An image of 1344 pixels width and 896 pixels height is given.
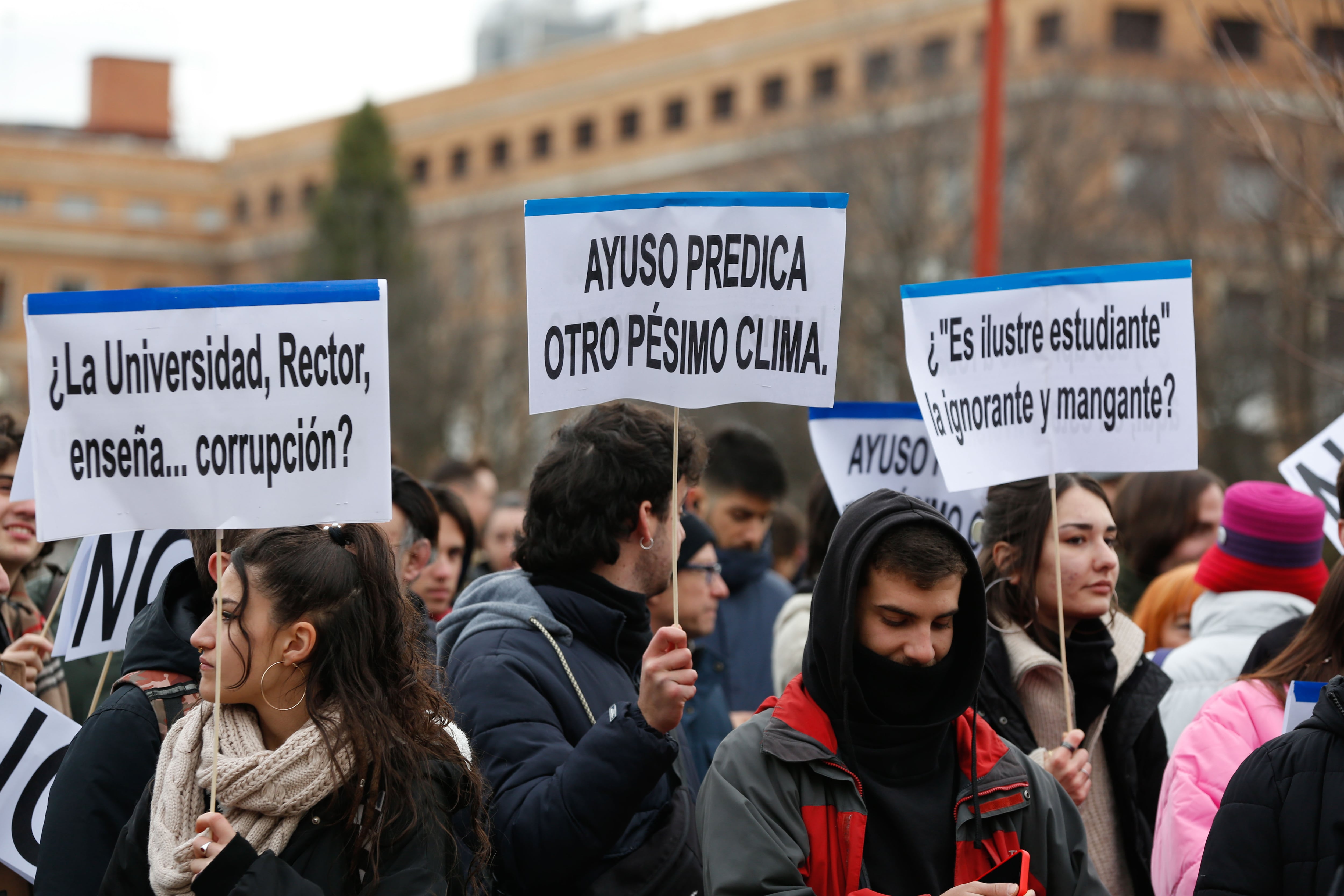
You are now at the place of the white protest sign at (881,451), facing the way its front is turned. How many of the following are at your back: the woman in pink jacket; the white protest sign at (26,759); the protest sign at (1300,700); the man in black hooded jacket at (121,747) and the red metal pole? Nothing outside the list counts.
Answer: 1

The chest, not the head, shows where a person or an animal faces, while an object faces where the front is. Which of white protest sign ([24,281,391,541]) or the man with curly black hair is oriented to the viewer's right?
the man with curly black hair

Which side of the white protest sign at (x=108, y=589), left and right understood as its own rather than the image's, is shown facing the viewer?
front

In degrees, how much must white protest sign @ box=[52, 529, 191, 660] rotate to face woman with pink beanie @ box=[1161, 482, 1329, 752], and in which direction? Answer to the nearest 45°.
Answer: approximately 90° to its left

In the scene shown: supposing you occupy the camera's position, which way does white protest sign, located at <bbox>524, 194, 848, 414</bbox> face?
facing the viewer

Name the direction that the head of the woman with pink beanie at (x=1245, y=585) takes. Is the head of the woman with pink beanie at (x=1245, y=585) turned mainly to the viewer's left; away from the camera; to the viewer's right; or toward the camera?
away from the camera

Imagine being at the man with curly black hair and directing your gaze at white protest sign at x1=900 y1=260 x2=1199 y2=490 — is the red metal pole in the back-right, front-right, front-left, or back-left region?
front-left

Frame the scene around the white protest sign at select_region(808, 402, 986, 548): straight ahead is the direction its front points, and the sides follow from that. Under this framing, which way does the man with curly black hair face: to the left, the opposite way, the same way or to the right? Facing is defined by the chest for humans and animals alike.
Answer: to the left

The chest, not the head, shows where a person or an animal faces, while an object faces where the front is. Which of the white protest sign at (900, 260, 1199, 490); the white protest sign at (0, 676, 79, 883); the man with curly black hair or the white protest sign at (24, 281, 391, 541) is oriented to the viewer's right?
the man with curly black hair
